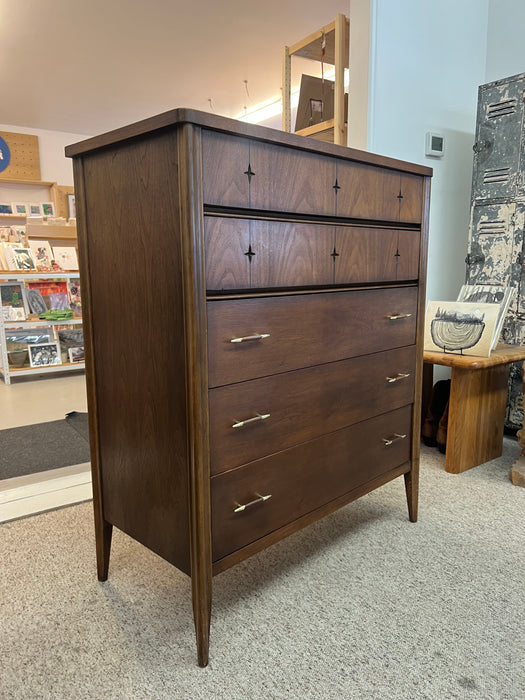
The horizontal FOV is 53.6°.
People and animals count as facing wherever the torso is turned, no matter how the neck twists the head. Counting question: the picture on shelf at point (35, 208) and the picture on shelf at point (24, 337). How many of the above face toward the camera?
2

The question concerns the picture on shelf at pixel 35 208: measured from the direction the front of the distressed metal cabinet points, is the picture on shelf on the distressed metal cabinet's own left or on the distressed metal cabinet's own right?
on the distressed metal cabinet's own right
